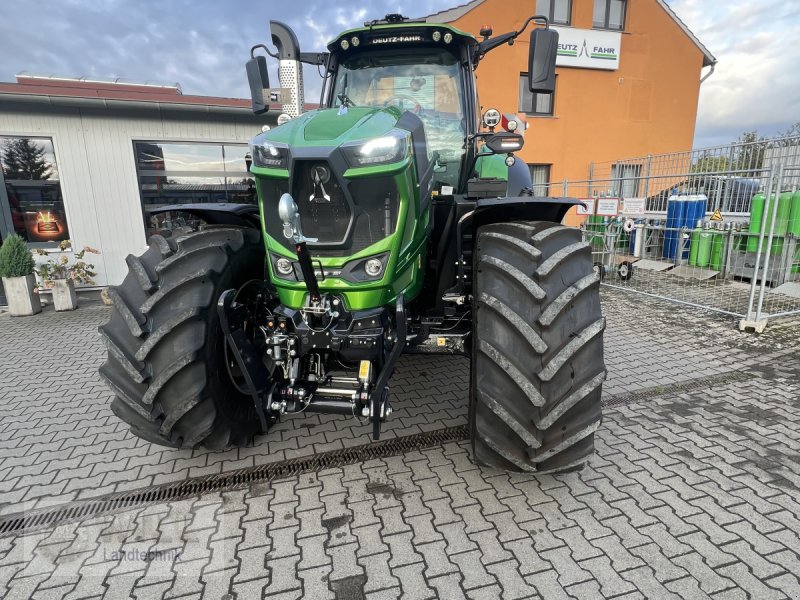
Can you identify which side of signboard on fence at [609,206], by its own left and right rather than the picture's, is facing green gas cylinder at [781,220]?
left

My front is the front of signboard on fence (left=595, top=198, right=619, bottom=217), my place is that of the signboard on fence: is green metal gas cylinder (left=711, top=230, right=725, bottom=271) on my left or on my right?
on my left

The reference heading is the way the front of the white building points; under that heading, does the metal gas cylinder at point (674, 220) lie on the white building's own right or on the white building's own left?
on the white building's own left

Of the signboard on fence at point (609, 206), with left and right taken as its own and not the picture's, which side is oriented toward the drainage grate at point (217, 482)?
front

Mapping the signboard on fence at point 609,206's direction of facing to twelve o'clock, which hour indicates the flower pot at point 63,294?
The flower pot is roughly at 2 o'clock from the signboard on fence.

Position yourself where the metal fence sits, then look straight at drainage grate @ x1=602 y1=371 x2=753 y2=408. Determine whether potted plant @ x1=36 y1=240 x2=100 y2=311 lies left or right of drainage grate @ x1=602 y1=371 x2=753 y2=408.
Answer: right

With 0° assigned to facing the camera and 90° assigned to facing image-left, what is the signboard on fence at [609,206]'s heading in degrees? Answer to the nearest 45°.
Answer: approximately 0°

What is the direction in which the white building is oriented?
toward the camera

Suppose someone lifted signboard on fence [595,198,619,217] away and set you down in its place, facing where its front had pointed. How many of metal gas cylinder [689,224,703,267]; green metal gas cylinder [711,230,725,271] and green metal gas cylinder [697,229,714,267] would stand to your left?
3

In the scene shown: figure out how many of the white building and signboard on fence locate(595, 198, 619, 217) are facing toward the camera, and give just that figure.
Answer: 2

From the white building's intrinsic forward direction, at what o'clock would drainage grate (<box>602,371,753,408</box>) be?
The drainage grate is roughly at 11 o'clock from the white building.

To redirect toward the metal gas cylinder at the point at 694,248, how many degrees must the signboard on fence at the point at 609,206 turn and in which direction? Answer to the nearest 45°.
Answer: approximately 90° to its left
